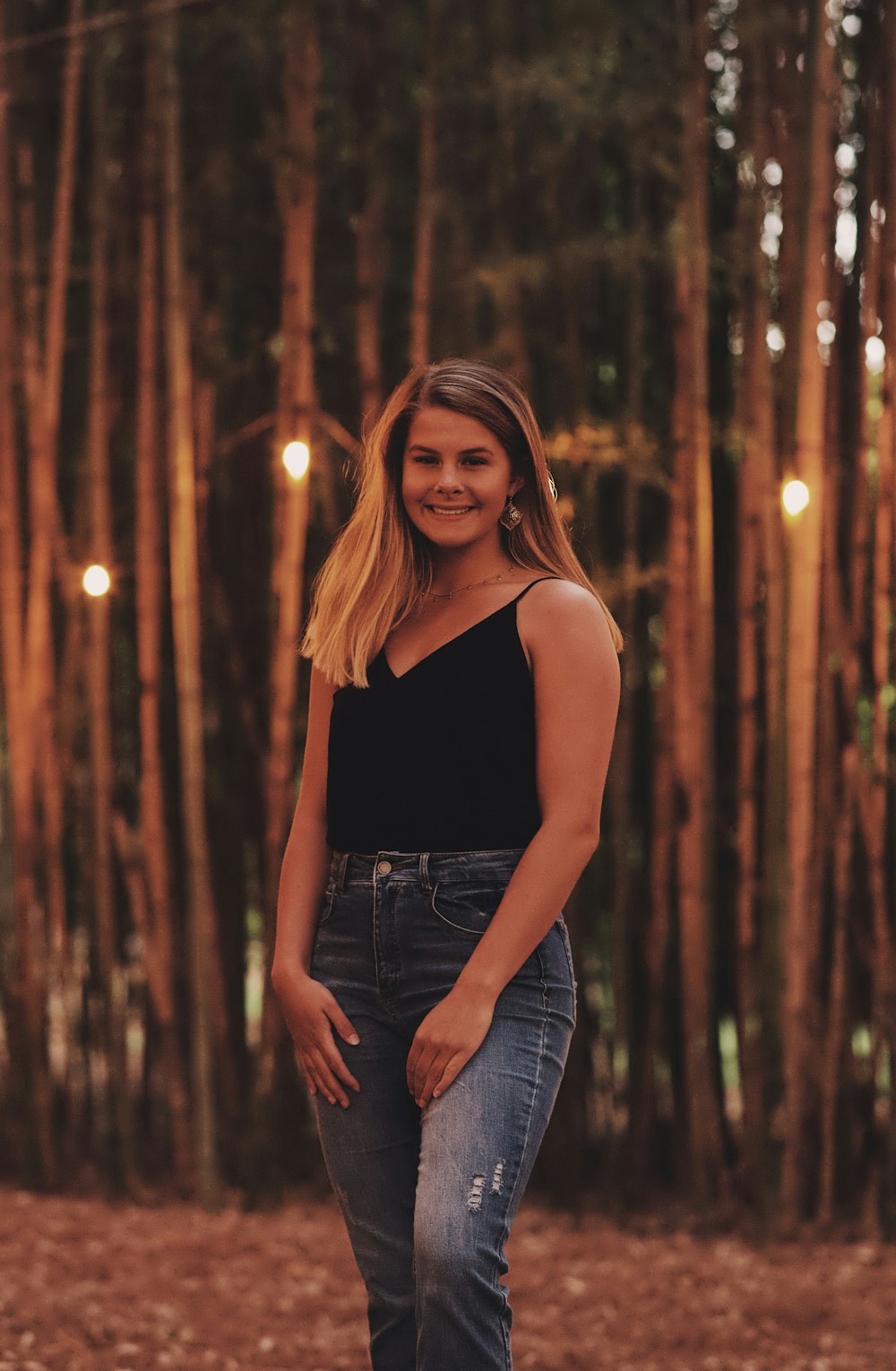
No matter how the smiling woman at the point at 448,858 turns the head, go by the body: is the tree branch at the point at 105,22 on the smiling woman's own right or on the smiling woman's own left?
on the smiling woman's own right

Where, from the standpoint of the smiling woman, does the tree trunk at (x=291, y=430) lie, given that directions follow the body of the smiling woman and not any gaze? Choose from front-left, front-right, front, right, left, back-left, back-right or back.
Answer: back-right

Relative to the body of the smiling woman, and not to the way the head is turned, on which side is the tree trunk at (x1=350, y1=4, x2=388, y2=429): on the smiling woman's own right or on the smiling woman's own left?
on the smiling woman's own right

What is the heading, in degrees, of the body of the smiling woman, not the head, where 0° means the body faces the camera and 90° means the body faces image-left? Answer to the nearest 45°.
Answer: approximately 45°

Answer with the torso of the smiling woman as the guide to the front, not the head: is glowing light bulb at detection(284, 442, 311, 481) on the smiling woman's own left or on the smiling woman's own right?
on the smiling woman's own right

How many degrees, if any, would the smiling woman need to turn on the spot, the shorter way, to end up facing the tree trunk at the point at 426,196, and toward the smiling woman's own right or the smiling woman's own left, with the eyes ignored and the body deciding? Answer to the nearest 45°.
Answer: approximately 135° to the smiling woman's own right
